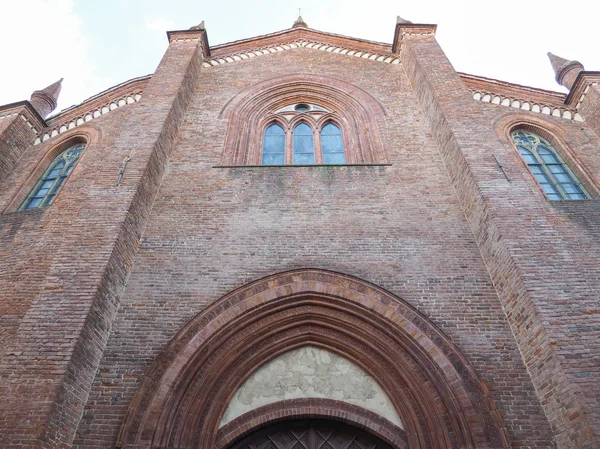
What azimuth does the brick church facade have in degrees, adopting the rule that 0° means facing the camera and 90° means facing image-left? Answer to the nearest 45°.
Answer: approximately 0°
